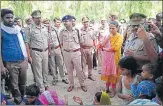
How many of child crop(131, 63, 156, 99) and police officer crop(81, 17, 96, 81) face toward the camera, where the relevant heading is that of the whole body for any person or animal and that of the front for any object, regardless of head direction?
1

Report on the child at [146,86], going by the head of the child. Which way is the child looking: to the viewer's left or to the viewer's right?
to the viewer's left

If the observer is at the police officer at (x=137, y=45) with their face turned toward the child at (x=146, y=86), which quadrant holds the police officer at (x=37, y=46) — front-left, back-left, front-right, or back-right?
back-right

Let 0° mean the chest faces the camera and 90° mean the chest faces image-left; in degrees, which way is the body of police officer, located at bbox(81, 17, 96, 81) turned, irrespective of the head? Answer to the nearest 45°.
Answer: approximately 0°

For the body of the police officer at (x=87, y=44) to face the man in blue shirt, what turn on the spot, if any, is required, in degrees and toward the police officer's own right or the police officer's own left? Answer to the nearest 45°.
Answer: approximately 45° to the police officer's own right

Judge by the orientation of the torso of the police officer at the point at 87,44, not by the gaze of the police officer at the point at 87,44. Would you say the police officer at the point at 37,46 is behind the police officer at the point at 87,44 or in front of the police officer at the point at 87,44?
in front

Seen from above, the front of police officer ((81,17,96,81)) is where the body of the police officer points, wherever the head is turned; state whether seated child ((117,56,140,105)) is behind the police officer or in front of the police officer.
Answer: in front

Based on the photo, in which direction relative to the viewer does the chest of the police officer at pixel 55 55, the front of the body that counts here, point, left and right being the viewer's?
facing the viewer and to the right of the viewer
